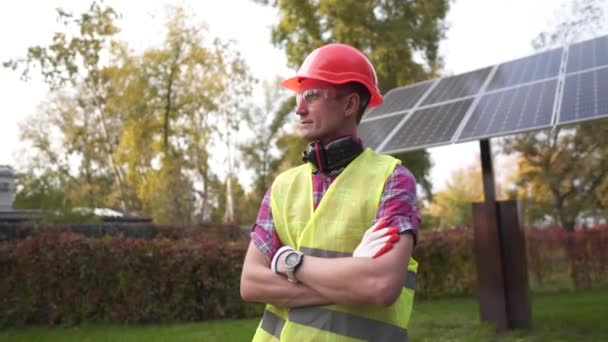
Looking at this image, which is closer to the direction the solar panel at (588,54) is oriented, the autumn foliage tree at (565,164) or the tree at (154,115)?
the tree

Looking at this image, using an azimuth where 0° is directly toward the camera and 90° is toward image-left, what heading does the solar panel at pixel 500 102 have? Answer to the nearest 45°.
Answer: approximately 45°

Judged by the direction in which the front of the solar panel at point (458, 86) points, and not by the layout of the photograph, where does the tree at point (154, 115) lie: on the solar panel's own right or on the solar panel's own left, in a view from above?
on the solar panel's own right

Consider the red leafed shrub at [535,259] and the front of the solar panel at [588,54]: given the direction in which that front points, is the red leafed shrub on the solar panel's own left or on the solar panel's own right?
on the solar panel's own right

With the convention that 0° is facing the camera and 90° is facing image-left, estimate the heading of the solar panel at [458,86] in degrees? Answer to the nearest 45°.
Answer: approximately 45°

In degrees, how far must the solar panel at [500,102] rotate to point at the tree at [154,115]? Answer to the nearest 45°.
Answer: approximately 90° to its right

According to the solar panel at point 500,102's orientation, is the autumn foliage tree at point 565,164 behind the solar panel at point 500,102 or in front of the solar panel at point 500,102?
behind

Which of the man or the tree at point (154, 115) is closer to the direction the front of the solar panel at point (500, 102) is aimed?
the man

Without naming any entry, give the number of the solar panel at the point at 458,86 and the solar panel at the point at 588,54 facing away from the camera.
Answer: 0

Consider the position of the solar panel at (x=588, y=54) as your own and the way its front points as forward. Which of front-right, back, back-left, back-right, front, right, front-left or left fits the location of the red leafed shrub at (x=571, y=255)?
back-right

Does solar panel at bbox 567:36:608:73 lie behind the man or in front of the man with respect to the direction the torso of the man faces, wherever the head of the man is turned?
behind
